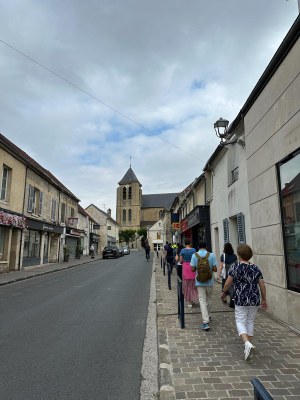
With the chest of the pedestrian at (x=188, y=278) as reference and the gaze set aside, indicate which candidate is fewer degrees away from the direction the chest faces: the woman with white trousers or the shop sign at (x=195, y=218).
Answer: the shop sign

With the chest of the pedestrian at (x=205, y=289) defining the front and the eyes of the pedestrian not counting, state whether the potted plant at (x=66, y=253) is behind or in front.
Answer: in front

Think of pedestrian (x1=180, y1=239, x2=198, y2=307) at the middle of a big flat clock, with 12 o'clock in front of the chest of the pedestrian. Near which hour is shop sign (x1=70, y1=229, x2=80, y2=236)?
The shop sign is roughly at 11 o'clock from the pedestrian.

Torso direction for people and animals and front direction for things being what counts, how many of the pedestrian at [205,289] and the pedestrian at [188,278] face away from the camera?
2

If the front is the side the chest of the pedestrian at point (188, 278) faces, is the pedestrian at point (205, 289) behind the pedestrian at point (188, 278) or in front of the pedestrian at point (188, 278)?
behind

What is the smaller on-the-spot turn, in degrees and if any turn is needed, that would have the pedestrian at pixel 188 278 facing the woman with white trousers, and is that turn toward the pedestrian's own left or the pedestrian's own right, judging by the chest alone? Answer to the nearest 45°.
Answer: approximately 180°

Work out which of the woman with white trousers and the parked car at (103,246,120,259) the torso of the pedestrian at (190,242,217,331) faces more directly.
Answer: the parked car

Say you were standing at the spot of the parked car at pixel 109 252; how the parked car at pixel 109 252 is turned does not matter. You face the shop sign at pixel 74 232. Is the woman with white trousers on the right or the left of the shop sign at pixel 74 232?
left

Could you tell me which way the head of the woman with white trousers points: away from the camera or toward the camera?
away from the camera

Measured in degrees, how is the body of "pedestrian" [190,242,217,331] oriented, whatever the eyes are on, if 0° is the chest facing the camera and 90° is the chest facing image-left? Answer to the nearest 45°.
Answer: approximately 180°

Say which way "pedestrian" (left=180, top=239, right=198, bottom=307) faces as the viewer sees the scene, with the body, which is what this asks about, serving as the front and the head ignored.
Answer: away from the camera

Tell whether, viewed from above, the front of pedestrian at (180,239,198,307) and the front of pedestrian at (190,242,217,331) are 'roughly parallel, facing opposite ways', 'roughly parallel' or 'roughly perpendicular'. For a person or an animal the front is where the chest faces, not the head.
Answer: roughly parallel

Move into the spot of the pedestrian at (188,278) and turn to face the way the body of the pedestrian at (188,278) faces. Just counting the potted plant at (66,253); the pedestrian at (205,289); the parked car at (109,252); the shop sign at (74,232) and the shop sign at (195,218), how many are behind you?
1

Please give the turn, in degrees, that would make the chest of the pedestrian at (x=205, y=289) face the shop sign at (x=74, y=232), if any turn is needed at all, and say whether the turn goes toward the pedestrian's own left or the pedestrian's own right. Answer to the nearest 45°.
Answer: approximately 45° to the pedestrian's own left

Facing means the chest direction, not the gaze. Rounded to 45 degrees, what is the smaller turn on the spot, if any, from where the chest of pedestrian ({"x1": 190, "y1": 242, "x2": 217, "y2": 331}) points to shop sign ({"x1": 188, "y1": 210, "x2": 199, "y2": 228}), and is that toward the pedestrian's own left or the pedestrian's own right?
0° — they already face it

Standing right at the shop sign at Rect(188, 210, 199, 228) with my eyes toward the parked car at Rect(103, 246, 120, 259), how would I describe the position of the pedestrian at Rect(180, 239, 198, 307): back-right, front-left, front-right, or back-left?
back-left
